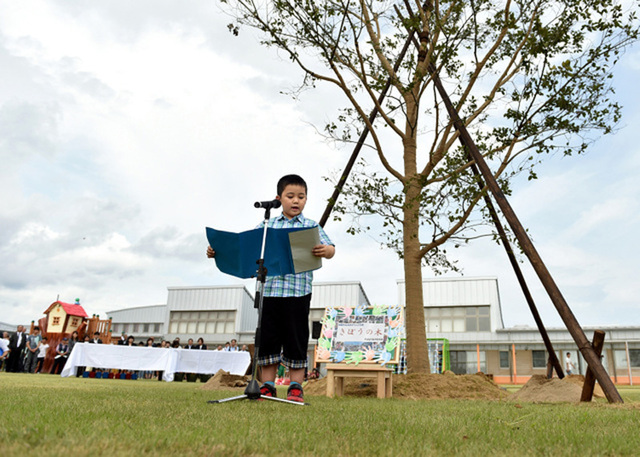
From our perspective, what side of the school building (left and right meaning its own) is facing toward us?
front

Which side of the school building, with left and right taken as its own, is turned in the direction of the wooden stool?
front

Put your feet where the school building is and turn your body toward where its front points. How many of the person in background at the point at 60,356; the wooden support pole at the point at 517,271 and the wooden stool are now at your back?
0

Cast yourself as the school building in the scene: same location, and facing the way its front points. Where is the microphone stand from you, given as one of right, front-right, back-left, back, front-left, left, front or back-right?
front

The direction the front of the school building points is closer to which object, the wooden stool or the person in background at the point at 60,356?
the wooden stool

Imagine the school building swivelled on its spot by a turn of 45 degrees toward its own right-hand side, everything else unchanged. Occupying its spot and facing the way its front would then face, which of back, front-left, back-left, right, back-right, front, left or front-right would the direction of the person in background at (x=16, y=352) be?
front

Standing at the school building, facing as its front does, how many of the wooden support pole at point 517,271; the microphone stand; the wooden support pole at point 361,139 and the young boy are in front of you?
4

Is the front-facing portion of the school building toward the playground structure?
no

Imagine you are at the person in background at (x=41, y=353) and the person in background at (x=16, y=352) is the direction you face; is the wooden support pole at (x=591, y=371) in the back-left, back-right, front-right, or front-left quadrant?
back-left

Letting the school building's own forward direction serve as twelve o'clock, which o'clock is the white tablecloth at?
The white tablecloth is roughly at 1 o'clock from the school building.

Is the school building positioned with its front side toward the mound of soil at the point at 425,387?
yes

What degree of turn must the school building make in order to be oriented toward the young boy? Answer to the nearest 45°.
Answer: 0° — it already faces them

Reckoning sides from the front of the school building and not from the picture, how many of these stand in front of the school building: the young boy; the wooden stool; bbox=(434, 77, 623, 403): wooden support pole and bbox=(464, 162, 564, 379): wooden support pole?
4

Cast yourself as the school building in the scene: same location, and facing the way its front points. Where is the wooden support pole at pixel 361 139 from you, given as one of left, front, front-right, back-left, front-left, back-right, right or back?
front

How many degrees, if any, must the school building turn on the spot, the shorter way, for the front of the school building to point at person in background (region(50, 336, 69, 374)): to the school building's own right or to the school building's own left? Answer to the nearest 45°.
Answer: approximately 45° to the school building's own right

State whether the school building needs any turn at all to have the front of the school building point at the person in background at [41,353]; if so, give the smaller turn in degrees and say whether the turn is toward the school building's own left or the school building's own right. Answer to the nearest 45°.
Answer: approximately 45° to the school building's own right

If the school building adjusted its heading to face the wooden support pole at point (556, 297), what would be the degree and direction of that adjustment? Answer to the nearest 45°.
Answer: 0° — it already faces it
